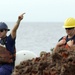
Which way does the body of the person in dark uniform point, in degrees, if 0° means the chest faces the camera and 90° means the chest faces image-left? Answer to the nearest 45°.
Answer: approximately 45°

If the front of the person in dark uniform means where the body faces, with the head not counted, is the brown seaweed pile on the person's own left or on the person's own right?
on the person's own left
